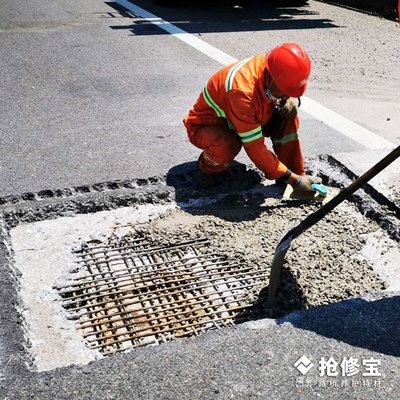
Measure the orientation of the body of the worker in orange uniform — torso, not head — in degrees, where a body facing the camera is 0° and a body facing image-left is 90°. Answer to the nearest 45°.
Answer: approximately 315°
